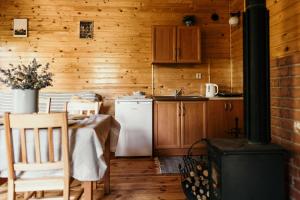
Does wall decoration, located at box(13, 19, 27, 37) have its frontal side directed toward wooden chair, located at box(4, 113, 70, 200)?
yes

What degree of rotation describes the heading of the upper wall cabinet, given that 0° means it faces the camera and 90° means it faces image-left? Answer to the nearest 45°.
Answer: approximately 0°

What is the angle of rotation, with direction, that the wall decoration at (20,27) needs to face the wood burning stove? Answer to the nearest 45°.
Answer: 0° — it already faces it

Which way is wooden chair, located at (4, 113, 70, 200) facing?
away from the camera

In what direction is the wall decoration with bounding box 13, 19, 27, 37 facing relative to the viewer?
toward the camera

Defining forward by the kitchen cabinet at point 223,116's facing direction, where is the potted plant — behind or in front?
in front

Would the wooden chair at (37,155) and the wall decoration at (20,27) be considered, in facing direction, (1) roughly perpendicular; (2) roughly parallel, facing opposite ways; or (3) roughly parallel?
roughly parallel, facing opposite ways

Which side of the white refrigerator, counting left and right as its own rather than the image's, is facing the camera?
front
